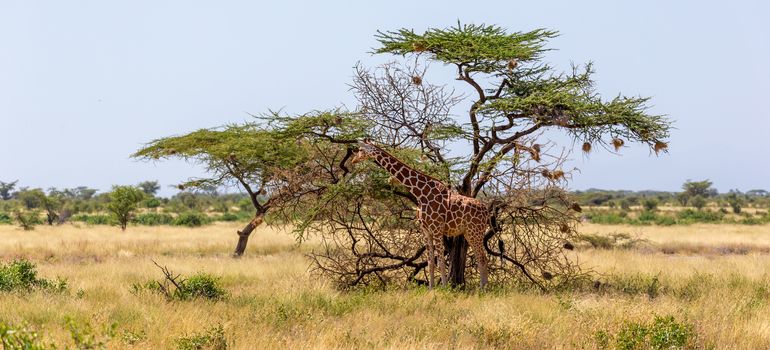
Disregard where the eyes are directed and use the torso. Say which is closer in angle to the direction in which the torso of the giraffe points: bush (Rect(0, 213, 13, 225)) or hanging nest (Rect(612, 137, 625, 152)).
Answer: the bush

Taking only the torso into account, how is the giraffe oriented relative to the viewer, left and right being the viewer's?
facing to the left of the viewer

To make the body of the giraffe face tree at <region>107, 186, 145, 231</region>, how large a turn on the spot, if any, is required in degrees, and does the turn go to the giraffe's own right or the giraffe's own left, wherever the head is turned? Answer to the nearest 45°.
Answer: approximately 45° to the giraffe's own right

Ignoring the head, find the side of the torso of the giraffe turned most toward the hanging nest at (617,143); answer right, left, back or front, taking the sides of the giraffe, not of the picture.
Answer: back

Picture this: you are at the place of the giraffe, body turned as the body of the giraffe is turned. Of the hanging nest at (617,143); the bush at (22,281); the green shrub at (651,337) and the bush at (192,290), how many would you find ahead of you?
2

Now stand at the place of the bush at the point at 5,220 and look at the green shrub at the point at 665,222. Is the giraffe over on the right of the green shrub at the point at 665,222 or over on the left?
right

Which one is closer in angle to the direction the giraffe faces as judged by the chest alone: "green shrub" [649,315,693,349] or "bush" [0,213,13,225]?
the bush

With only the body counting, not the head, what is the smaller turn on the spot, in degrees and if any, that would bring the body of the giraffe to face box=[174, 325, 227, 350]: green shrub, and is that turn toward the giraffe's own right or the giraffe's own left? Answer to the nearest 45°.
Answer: approximately 45° to the giraffe's own left

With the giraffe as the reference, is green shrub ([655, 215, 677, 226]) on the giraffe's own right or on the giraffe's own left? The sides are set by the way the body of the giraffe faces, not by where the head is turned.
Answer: on the giraffe's own right

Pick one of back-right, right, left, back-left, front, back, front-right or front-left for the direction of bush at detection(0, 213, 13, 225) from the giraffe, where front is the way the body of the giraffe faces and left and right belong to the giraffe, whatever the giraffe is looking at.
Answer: front-right

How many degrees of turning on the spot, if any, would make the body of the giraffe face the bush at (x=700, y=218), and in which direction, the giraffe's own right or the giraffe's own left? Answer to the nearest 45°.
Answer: approximately 135° to the giraffe's own right

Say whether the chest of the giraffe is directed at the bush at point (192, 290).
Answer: yes
